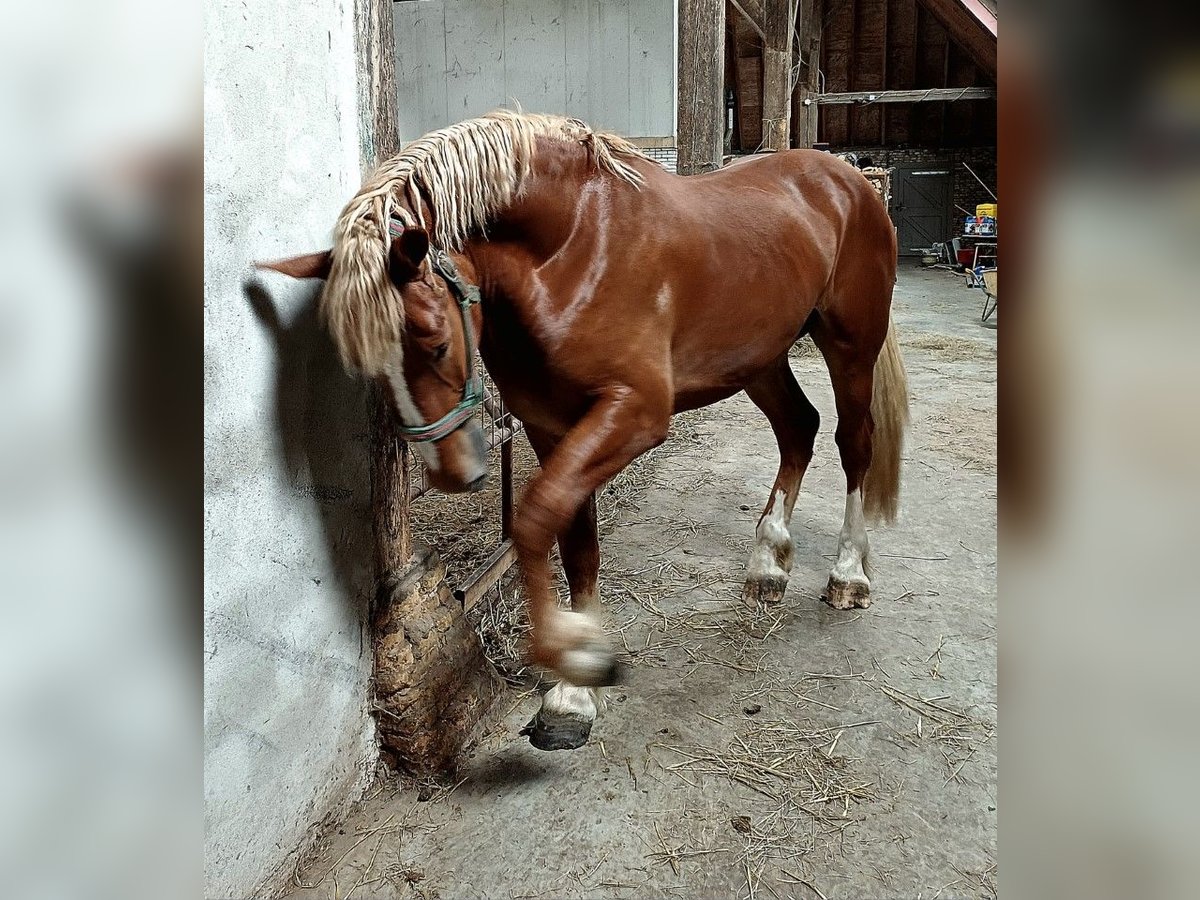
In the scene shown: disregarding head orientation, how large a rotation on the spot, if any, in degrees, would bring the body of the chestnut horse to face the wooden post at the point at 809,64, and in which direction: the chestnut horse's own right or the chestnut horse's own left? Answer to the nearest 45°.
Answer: approximately 135° to the chestnut horse's own right

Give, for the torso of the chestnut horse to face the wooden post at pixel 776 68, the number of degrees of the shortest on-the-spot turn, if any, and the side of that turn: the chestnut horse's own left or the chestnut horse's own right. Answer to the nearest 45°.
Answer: approximately 135° to the chestnut horse's own right

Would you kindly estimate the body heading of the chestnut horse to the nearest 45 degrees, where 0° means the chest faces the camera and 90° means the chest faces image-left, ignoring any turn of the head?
approximately 45°

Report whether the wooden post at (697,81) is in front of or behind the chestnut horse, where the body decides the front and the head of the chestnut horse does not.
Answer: behind
